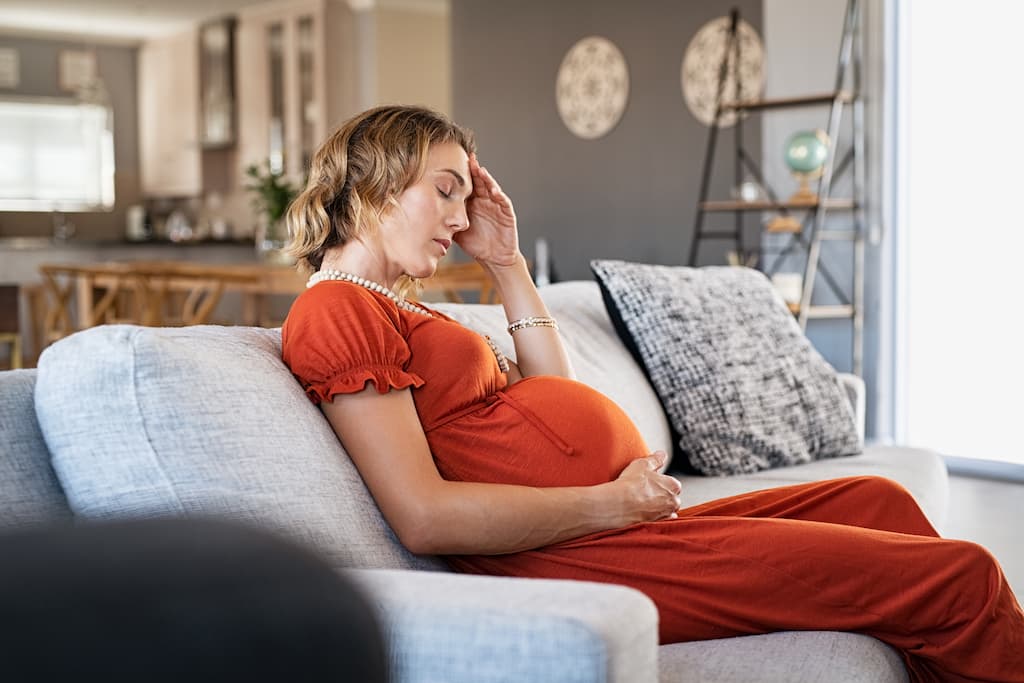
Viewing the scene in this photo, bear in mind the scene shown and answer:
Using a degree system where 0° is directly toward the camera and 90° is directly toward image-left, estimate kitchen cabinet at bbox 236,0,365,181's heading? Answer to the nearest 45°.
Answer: approximately 45°

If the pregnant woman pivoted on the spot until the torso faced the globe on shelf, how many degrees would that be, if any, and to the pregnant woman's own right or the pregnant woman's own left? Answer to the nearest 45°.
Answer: approximately 90° to the pregnant woman's own left

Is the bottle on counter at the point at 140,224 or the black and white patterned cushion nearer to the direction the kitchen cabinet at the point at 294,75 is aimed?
the black and white patterned cushion

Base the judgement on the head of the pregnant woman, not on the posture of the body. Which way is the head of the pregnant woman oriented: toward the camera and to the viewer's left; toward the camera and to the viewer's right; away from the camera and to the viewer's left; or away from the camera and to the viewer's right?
toward the camera and to the viewer's right

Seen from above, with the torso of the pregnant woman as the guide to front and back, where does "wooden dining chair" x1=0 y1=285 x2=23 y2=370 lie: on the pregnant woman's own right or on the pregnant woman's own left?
on the pregnant woman's own left

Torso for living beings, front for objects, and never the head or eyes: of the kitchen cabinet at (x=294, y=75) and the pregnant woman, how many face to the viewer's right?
1

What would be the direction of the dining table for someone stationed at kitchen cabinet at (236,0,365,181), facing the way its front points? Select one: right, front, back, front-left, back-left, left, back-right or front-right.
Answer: front-left

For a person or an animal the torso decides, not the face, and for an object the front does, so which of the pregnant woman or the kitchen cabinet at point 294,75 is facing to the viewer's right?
the pregnant woman

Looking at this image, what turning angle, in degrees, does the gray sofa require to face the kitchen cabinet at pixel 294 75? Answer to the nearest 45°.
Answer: approximately 135° to its left

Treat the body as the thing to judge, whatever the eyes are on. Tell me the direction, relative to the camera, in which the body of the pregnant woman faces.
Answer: to the viewer's right
